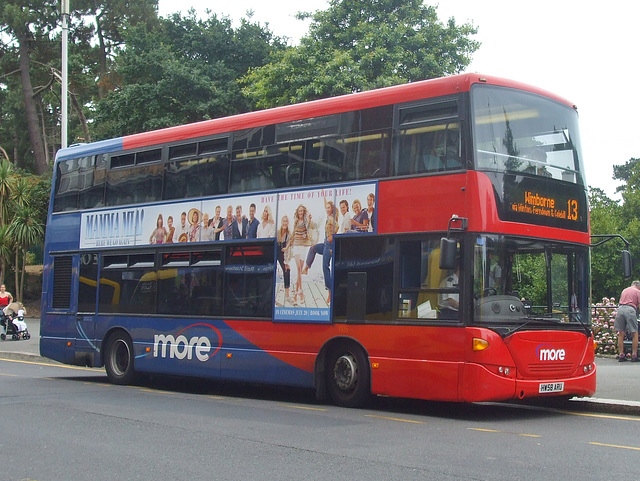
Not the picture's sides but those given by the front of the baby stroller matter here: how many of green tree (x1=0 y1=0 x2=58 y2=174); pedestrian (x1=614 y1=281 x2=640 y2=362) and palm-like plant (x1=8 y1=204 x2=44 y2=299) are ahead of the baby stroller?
1

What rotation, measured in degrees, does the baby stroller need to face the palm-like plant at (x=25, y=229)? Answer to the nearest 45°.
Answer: approximately 135° to its left

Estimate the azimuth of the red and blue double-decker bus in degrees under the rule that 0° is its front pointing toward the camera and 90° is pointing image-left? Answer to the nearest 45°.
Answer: approximately 315°

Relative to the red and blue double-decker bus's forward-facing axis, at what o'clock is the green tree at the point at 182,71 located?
The green tree is roughly at 7 o'clock from the red and blue double-decker bus.

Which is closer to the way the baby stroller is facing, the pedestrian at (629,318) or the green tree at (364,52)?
the pedestrian

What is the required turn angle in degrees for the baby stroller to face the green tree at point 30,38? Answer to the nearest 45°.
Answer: approximately 135° to its left

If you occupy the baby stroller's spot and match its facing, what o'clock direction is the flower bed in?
The flower bed is roughly at 12 o'clock from the baby stroller.

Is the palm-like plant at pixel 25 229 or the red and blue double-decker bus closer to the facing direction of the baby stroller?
the red and blue double-decker bus

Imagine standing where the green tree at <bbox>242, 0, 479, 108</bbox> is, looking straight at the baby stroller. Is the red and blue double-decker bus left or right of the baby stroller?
left

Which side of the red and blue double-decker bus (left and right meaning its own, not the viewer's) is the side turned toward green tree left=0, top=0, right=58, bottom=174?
back

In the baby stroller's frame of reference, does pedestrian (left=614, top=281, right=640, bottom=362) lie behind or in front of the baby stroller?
in front

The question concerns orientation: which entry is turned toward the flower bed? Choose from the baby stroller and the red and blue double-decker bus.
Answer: the baby stroller

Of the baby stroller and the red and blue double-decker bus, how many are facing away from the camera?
0
